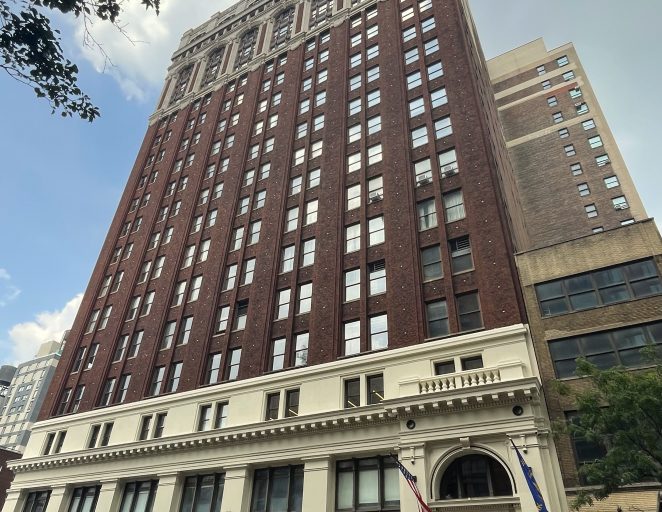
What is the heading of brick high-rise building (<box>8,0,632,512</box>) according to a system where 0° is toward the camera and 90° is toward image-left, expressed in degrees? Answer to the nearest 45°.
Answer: approximately 45°

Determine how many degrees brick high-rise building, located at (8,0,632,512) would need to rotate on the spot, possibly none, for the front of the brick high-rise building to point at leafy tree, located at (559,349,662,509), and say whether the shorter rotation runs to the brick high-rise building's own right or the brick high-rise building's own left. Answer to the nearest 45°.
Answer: approximately 90° to the brick high-rise building's own left
